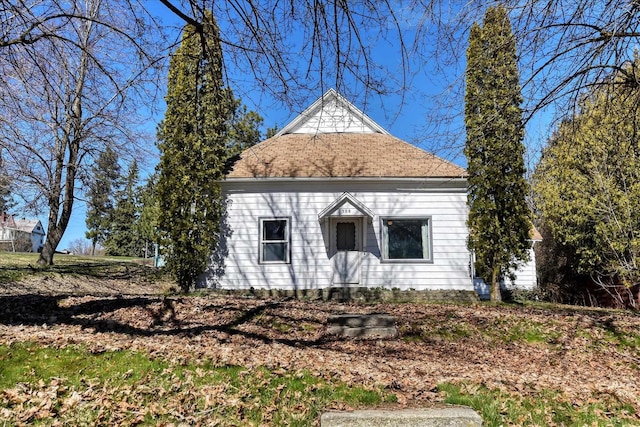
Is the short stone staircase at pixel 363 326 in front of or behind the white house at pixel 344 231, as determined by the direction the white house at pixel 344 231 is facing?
in front

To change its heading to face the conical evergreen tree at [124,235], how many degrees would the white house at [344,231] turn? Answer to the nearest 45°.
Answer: approximately 135° to its right

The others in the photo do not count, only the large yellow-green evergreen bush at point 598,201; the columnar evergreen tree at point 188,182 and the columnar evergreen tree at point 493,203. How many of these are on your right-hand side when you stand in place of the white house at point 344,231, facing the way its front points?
1

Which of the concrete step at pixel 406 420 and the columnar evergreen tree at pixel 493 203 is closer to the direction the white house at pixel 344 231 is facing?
the concrete step

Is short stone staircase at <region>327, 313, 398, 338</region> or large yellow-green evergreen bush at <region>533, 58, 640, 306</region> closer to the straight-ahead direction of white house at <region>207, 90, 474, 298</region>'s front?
the short stone staircase

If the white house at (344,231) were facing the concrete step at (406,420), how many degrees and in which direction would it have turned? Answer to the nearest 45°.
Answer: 0° — it already faces it

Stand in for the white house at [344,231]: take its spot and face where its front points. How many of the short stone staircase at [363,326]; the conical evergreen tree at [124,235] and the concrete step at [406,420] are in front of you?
2

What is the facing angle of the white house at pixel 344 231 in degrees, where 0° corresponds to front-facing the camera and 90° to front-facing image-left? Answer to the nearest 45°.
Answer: approximately 0°

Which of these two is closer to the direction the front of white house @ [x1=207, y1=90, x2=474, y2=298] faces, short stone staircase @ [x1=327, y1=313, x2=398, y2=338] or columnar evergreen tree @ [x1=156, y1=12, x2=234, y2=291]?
the short stone staircase

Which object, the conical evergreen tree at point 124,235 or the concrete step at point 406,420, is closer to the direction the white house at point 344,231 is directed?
the concrete step

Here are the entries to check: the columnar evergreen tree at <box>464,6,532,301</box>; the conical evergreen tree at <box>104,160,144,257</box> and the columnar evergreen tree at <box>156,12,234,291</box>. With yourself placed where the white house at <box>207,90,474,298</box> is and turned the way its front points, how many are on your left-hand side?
1

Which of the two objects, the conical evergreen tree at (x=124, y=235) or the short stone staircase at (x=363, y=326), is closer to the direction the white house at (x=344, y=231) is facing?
the short stone staircase

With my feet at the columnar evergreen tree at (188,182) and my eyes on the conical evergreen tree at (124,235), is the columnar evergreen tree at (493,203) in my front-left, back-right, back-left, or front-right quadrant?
back-right

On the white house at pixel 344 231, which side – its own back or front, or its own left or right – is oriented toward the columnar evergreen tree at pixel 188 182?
right
